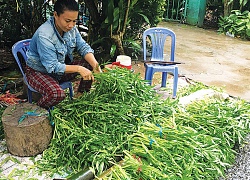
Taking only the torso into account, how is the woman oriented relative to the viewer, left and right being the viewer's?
facing the viewer and to the right of the viewer

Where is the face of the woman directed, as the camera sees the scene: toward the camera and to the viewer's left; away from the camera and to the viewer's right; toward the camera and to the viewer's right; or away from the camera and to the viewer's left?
toward the camera and to the viewer's right

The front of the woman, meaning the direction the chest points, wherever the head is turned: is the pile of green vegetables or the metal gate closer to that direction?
the pile of green vegetables

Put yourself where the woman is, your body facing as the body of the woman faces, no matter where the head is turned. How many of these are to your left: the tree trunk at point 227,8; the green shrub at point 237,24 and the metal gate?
3

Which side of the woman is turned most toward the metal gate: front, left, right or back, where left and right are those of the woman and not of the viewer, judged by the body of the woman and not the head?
left

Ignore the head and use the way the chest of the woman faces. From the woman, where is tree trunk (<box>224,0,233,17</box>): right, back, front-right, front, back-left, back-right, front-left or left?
left

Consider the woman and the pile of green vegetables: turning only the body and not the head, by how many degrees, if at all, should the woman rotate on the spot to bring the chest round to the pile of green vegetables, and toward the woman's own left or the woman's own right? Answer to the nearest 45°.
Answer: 0° — they already face it

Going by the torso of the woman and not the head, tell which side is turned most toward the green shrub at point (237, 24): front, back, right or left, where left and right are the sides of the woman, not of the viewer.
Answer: left
